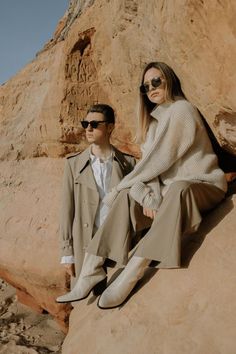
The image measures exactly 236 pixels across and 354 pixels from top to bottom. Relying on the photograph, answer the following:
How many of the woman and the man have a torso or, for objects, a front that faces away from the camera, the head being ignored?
0

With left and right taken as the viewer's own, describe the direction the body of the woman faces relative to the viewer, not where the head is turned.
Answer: facing the viewer and to the left of the viewer

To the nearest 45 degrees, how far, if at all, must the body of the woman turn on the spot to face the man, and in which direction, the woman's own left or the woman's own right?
approximately 90° to the woman's own right

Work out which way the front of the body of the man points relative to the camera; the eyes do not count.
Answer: toward the camera

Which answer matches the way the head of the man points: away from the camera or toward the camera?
toward the camera
